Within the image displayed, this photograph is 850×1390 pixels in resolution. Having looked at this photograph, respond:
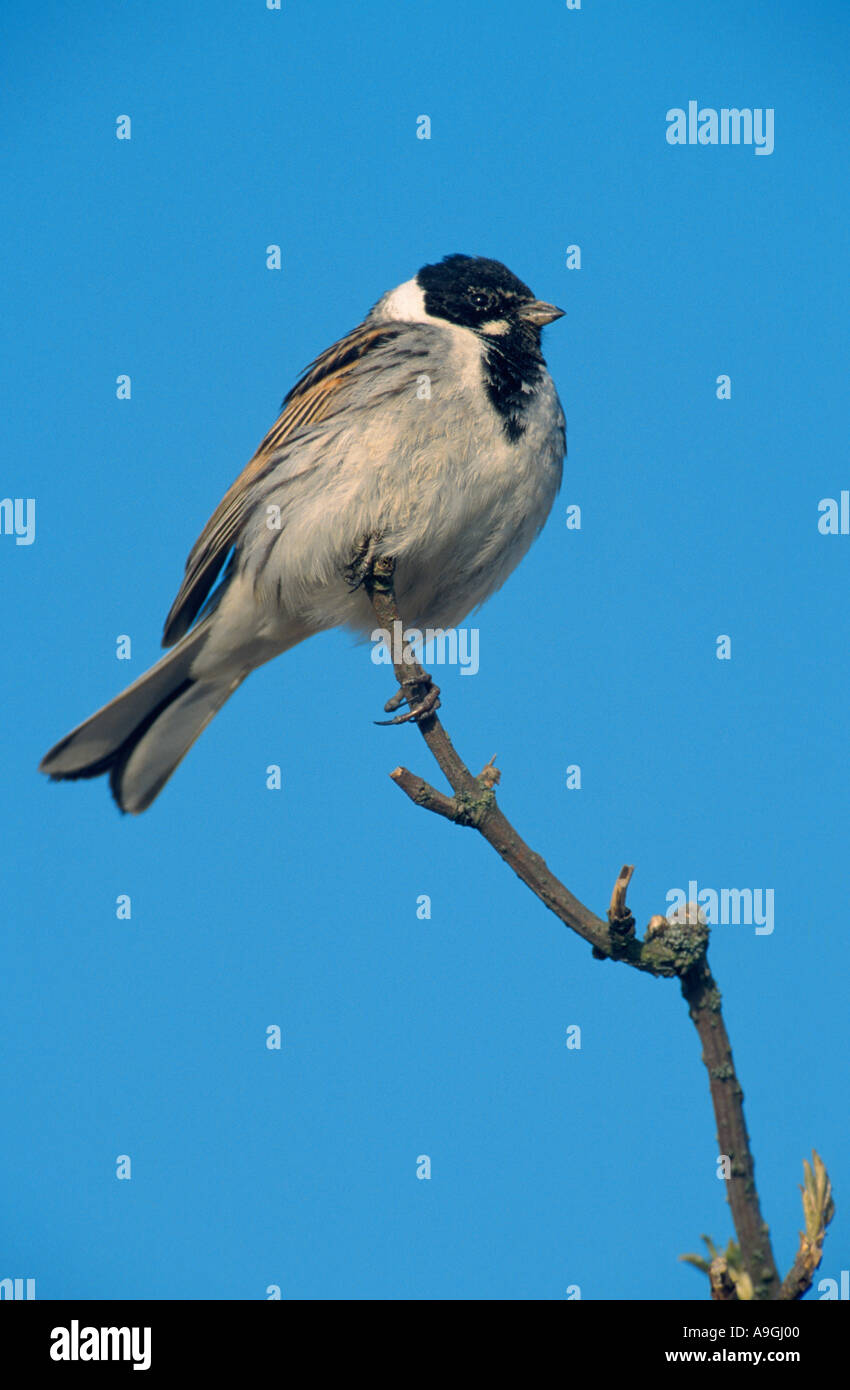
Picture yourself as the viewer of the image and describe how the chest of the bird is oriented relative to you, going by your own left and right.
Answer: facing to the right of the viewer
